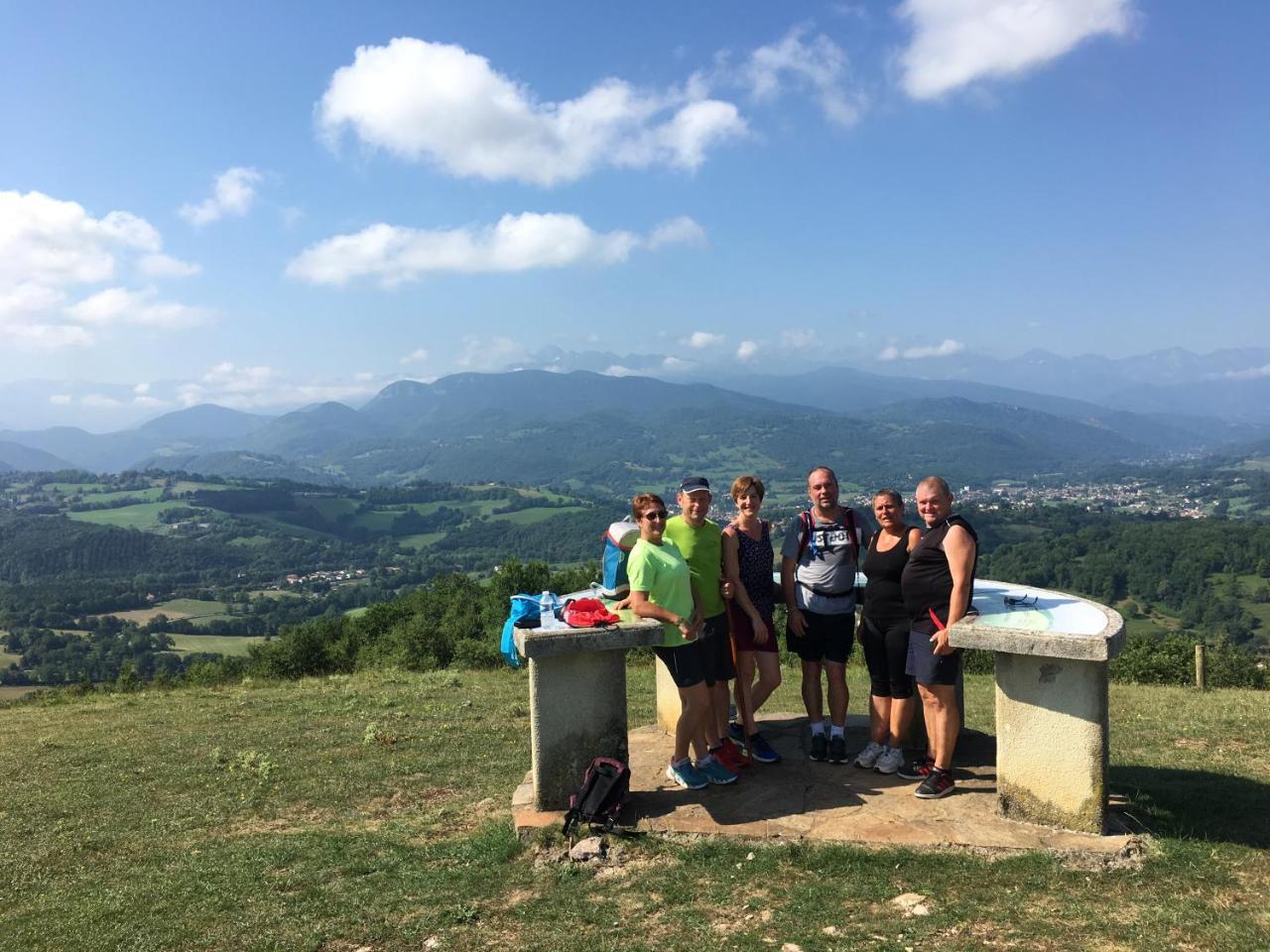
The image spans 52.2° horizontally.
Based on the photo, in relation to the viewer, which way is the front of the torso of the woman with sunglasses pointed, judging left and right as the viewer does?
facing the viewer and to the right of the viewer

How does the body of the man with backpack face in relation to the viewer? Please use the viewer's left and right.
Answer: facing the viewer

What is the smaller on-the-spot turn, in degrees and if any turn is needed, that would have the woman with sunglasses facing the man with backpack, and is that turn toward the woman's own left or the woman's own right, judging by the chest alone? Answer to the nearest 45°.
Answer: approximately 90° to the woman's own left

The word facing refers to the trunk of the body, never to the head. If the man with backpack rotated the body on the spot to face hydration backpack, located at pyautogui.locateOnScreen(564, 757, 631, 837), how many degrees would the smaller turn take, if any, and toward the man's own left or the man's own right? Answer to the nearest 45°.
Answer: approximately 45° to the man's own right

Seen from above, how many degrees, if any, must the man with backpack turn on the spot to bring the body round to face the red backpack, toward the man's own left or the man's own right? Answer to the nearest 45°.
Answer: approximately 45° to the man's own right

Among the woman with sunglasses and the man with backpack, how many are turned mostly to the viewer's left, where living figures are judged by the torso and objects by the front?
0
